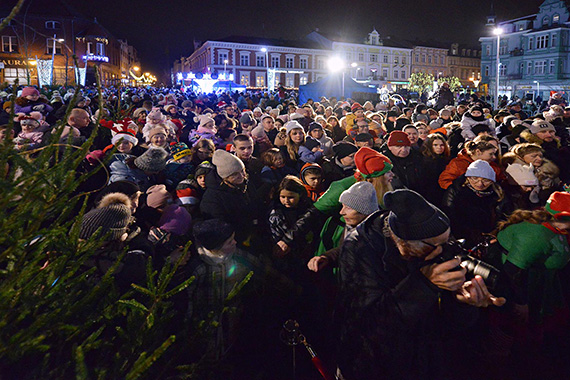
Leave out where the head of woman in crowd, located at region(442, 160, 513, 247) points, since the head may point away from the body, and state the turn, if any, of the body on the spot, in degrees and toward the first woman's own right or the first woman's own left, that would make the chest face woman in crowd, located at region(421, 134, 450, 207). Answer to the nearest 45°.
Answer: approximately 180°

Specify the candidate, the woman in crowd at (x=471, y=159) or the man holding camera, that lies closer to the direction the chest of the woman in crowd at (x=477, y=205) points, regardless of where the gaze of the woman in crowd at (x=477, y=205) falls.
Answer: the man holding camera

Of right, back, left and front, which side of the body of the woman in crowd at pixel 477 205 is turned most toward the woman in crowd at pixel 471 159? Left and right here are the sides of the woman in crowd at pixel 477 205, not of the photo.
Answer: back

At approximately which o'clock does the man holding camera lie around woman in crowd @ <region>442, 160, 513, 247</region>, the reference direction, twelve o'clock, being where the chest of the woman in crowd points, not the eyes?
The man holding camera is roughly at 12 o'clock from the woman in crowd.

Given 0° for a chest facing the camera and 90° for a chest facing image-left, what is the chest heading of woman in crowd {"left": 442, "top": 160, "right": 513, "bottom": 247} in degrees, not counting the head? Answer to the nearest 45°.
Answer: approximately 0°

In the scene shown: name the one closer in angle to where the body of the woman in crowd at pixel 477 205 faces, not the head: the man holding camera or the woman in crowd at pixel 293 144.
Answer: the man holding camera

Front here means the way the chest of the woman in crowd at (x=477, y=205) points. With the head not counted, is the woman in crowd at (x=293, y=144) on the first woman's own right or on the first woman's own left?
on the first woman's own right
